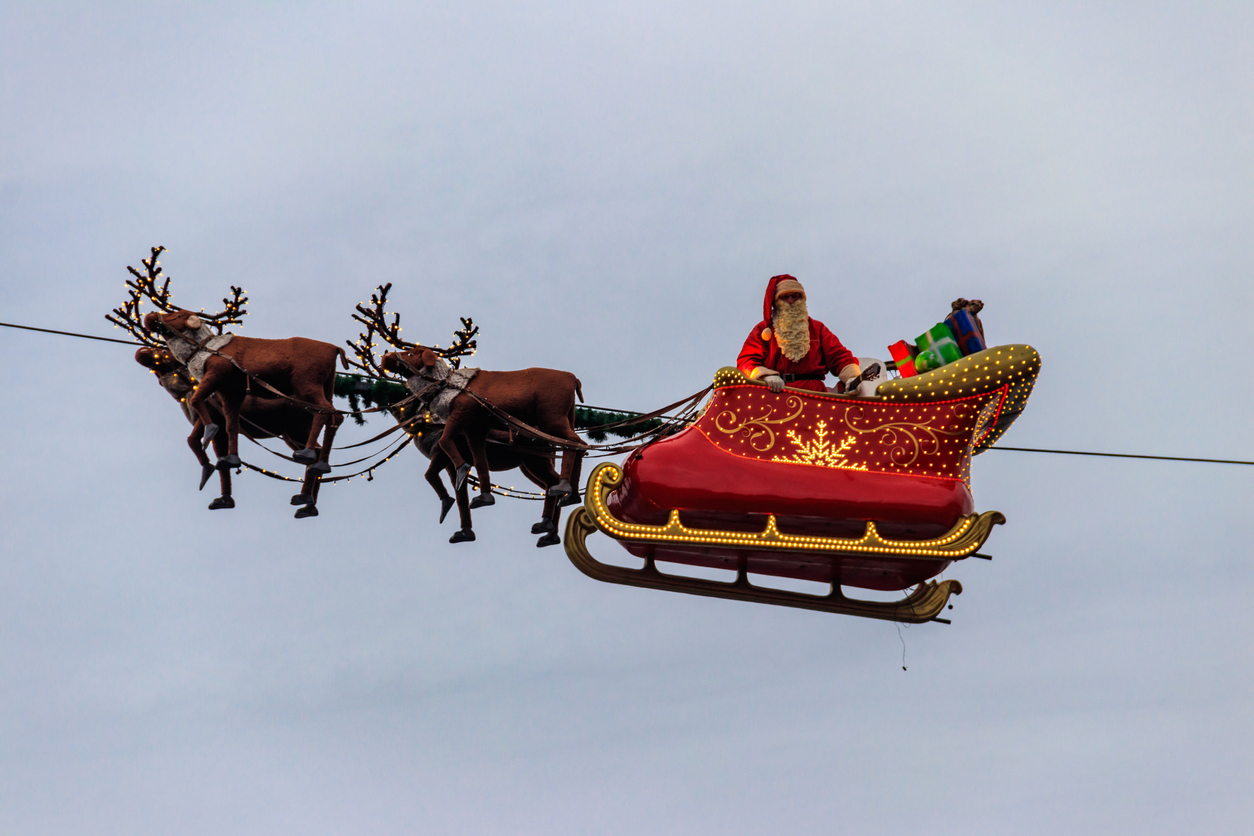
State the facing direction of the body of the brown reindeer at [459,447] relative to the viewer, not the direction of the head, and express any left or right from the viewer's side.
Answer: facing to the left of the viewer

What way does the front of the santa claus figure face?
toward the camera

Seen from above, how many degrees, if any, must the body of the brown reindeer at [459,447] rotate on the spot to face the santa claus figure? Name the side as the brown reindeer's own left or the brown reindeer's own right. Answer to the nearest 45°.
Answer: approximately 180°

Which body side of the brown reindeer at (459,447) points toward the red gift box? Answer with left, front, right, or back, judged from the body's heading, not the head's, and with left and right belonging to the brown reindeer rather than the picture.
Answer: back

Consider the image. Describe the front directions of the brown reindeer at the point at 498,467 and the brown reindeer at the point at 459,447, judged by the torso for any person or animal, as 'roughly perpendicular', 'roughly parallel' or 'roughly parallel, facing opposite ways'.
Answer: roughly parallel

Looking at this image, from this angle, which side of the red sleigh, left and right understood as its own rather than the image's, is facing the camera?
left

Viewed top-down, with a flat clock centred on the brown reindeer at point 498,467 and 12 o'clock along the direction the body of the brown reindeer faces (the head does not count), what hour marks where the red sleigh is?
The red sleigh is roughly at 7 o'clock from the brown reindeer.

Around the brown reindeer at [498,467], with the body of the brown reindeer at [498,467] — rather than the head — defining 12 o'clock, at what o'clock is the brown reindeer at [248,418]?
the brown reindeer at [248,418] is roughly at 12 o'clock from the brown reindeer at [498,467].

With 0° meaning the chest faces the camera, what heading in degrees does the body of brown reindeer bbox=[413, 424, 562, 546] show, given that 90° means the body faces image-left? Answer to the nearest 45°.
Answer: approximately 90°

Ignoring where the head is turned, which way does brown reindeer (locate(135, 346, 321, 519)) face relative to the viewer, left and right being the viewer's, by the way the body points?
facing to the left of the viewer

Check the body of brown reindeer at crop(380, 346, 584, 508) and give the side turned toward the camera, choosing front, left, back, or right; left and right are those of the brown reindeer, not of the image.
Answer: left

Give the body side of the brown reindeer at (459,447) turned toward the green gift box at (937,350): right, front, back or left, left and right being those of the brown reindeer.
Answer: back

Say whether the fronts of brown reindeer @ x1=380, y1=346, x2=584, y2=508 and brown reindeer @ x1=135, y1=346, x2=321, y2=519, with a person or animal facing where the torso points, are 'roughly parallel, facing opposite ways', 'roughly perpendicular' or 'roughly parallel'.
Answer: roughly parallel
